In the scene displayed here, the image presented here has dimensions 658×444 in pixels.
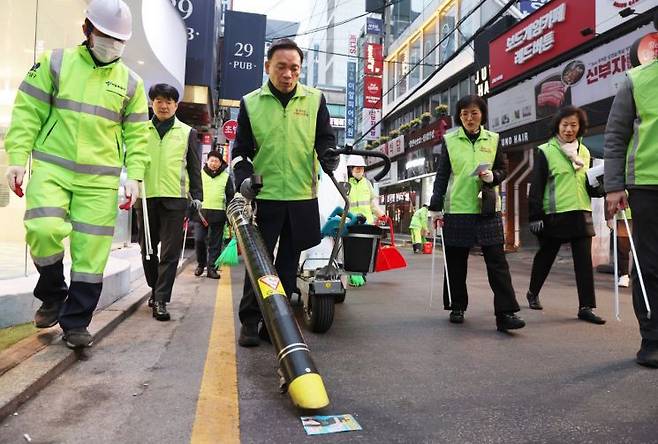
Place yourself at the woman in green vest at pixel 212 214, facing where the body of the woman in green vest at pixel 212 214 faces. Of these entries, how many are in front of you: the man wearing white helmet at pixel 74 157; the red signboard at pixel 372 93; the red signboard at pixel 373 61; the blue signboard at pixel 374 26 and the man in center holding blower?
2

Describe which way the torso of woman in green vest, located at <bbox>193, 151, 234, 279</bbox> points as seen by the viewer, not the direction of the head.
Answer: toward the camera

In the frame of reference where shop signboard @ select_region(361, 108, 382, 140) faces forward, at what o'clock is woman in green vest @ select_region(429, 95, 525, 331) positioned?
The woman in green vest is roughly at 12 o'clock from the shop signboard.

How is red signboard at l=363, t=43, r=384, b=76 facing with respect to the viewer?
toward the camera

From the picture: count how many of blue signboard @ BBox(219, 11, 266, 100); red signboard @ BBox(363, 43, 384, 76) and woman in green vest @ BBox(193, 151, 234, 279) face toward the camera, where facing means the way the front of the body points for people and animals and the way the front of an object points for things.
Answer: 3

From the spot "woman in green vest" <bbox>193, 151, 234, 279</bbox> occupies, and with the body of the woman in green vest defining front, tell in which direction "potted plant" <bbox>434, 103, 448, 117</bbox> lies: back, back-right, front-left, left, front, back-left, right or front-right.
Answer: back-left

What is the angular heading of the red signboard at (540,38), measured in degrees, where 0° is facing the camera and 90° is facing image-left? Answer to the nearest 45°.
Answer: approximately 45°

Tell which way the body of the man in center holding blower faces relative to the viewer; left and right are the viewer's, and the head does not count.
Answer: facing the viewer

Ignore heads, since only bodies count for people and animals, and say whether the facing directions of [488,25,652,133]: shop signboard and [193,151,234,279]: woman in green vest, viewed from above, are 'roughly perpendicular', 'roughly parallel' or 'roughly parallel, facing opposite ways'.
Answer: roughly perpendicular

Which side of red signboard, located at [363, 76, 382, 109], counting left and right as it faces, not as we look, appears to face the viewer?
front

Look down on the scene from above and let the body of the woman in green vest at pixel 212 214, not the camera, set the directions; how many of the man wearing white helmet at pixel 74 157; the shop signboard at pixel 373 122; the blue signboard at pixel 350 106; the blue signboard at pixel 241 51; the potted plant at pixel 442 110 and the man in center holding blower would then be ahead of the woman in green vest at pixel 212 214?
2

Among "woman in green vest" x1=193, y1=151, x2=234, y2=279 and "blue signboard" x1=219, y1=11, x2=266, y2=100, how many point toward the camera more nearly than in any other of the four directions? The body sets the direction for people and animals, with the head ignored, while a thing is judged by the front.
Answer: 2
